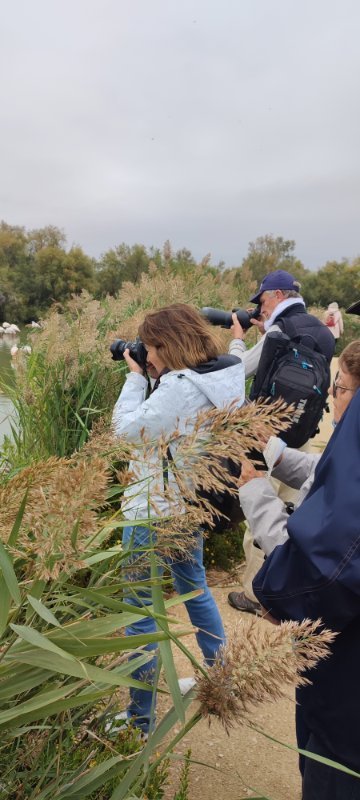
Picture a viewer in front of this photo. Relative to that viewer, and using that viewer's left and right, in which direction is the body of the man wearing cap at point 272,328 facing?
facing to the left of the viewer

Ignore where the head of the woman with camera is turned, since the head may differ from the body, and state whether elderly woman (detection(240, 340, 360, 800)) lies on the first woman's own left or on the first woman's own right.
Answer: on the first woman's own left

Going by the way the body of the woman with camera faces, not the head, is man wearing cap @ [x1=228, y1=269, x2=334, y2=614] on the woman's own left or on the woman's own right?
on the woman's own right

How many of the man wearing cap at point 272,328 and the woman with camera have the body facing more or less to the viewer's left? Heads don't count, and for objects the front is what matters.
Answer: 2

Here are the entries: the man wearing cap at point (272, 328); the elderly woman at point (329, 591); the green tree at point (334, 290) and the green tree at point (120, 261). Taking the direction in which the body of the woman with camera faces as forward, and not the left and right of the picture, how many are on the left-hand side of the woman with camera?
1

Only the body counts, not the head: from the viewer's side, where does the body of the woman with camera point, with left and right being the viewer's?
facing to the left of the viewer

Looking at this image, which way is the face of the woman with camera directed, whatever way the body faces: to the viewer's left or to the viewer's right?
to the viewer's left

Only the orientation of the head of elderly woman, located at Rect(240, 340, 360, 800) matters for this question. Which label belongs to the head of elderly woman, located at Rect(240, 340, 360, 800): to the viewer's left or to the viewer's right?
to the viewer's left

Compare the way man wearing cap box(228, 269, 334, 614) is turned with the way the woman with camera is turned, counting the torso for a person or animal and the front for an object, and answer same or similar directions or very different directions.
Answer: same or similar directions

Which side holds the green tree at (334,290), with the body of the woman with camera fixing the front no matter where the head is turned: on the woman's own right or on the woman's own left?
on the woman's own right

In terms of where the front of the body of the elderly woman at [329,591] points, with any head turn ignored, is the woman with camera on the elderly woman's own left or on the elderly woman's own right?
on the elderly woman's own right

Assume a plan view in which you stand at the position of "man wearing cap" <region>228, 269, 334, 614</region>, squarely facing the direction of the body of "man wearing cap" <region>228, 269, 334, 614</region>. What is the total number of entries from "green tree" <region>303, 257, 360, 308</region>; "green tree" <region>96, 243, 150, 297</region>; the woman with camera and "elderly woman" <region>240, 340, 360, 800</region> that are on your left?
2

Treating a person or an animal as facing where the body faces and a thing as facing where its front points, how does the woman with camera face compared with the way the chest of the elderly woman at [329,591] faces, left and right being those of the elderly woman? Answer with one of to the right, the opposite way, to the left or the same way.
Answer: the same way

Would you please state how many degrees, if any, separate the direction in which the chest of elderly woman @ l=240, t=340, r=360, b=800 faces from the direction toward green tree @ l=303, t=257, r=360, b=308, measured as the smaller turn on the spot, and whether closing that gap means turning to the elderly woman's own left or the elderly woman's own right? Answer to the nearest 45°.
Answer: approximately 90° to the elderly woman's own right

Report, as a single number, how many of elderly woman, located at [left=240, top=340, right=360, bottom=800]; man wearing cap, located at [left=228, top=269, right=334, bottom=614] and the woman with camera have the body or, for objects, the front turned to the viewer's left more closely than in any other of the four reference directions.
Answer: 3
